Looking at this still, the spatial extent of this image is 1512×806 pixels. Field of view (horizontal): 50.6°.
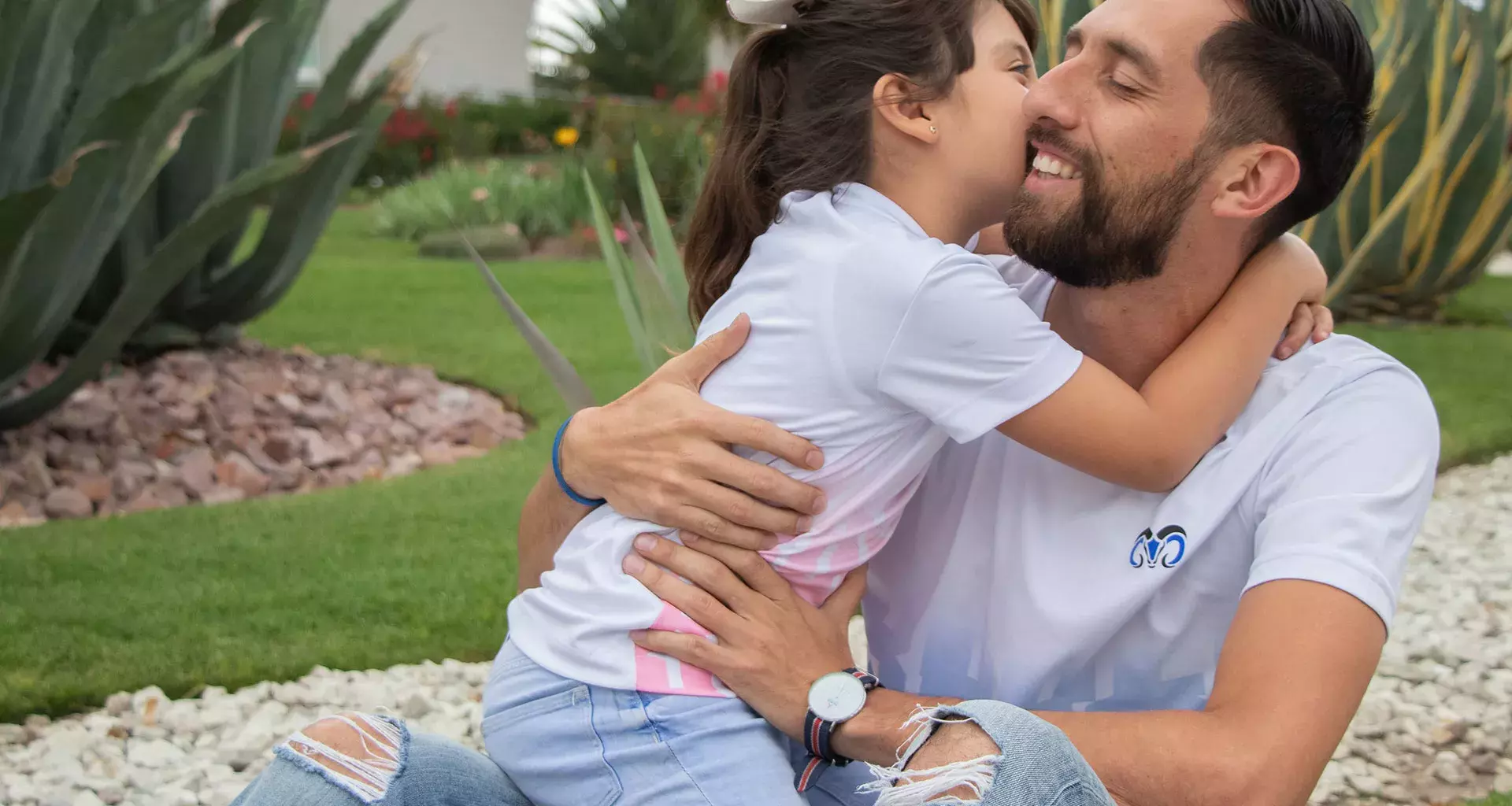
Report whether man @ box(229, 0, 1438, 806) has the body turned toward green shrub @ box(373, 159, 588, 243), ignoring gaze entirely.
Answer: no

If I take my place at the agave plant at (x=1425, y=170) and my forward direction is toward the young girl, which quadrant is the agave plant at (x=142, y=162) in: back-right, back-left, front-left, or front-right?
front-right

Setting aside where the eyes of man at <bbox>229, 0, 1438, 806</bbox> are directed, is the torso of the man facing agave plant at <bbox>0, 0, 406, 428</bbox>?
no

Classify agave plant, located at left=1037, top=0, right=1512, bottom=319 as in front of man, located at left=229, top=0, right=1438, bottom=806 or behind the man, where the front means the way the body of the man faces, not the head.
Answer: behind

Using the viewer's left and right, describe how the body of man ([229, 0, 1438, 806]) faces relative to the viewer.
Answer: facing the viewer and to the left of the viewer
